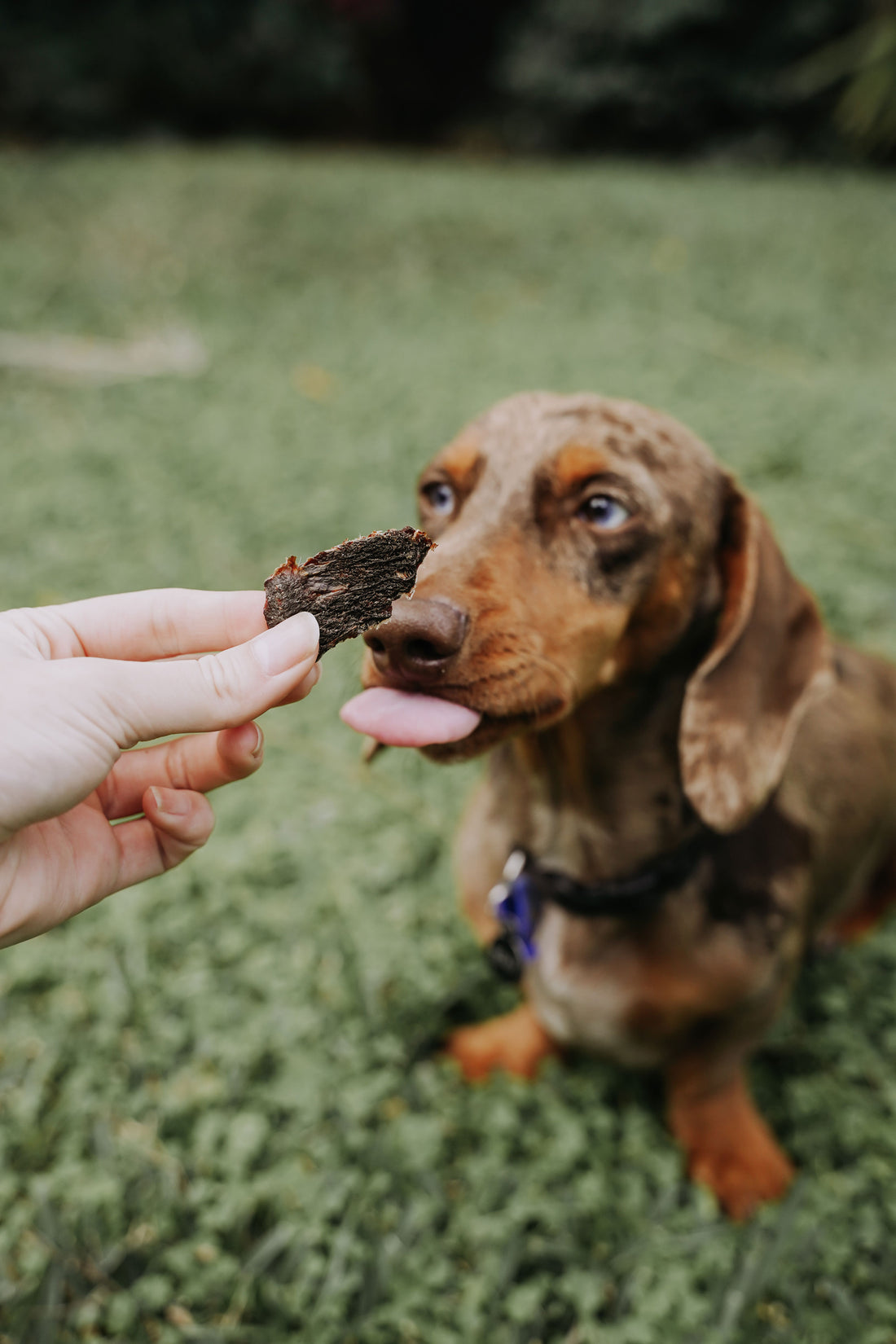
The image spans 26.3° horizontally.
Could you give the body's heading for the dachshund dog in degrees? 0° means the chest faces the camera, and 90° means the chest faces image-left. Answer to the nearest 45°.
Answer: approximately 45°

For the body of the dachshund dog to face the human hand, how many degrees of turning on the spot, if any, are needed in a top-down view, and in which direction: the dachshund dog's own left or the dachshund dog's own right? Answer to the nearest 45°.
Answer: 0° — it already faces them
